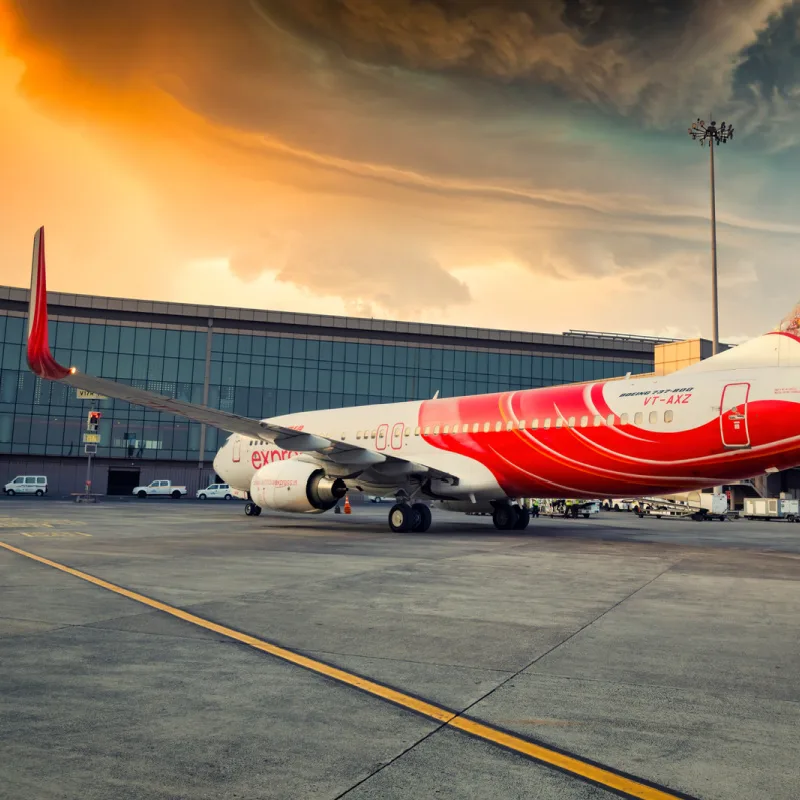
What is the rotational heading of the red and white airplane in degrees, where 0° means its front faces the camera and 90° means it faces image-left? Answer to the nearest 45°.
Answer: approximately 135°

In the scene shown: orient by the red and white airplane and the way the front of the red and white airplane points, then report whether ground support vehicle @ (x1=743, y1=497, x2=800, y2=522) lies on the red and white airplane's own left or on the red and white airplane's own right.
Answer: on the red and white airplane's own right
